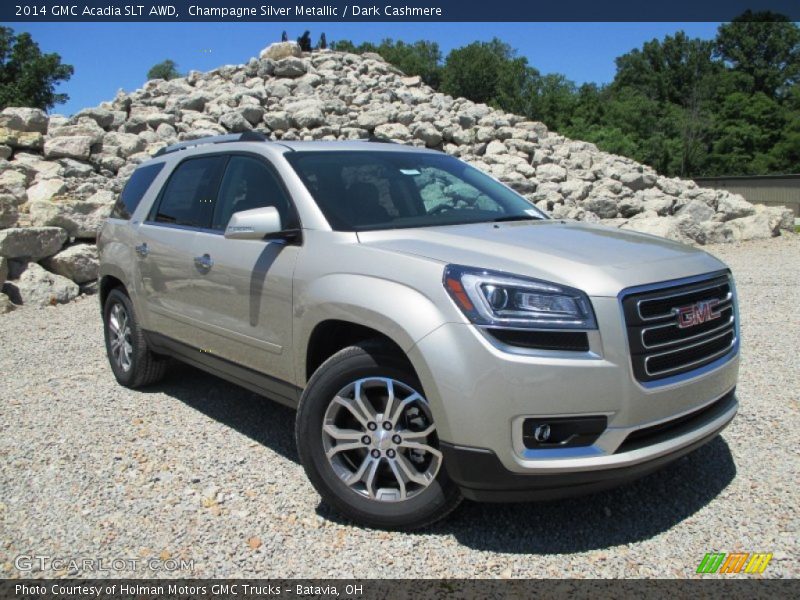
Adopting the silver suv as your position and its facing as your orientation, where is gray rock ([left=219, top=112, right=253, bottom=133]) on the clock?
The gray rock is roughly at 7 o'clock from the silver suv.

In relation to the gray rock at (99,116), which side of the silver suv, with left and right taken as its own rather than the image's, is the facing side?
back

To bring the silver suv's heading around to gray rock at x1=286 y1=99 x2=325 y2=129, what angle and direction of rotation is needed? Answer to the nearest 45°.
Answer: approximately 135° to its left

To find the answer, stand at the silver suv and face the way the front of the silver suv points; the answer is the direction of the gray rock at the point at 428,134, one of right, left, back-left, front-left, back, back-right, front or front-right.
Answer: back-left

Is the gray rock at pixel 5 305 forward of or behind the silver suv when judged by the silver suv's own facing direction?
behind

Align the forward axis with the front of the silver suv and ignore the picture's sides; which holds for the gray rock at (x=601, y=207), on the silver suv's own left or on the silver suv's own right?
on the silver suv's own left

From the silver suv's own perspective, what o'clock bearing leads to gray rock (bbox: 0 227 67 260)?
The gray rock is roughly at 6 o'clock from the silver suv.

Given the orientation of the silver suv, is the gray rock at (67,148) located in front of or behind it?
behind

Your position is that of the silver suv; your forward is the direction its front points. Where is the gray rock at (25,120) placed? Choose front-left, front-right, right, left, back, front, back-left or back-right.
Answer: back

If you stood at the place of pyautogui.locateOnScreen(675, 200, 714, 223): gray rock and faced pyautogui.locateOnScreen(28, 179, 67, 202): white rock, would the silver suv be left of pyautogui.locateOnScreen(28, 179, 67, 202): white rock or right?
left

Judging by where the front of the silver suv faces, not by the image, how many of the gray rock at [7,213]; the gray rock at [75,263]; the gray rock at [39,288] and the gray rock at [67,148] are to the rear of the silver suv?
4

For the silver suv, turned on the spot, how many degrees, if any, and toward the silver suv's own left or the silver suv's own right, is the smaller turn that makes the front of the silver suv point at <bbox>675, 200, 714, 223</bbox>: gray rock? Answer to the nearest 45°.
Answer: approximately 90° to the silver suv's own left

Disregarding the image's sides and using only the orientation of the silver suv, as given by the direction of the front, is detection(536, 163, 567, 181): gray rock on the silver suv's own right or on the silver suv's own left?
on the silver suv's own left
